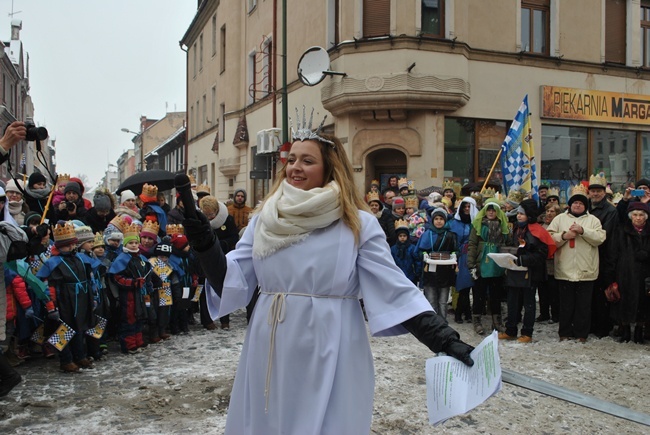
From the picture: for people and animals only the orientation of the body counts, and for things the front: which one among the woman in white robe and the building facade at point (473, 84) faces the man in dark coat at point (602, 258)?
the building facade

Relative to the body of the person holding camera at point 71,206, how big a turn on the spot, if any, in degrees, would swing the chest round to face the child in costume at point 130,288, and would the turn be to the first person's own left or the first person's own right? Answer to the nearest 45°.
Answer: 0° — they already face them

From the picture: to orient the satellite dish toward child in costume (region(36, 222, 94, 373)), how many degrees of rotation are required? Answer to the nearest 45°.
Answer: approximately 45° to its right

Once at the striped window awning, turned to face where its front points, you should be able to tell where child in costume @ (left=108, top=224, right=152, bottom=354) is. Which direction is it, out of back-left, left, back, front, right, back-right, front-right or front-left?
front-left

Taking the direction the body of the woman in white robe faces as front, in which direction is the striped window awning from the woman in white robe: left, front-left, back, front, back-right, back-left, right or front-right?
back-right

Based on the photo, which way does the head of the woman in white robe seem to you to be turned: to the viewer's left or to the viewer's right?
to the viewer's left

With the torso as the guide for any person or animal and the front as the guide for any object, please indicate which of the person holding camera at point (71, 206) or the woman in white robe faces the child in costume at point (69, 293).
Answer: the person holding camera

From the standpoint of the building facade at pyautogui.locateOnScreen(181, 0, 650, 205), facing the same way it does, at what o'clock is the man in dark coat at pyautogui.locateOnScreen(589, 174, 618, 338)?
The man in dark coat is roughly at 12 o'clock from the building facade.

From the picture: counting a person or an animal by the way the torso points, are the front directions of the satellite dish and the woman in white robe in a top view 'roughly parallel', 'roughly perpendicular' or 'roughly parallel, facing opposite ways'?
roughly perpendicular

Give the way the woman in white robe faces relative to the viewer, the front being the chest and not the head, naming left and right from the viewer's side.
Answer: facing the viewer and to the left of the viewer
